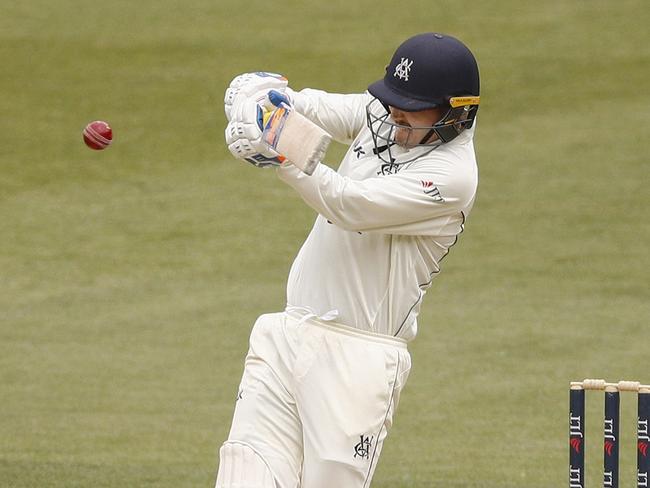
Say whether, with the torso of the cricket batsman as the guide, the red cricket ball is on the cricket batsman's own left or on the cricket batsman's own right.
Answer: on the cricket batsman's own right

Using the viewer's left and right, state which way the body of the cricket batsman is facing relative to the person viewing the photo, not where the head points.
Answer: facing the viewer and to the left of the viewer
